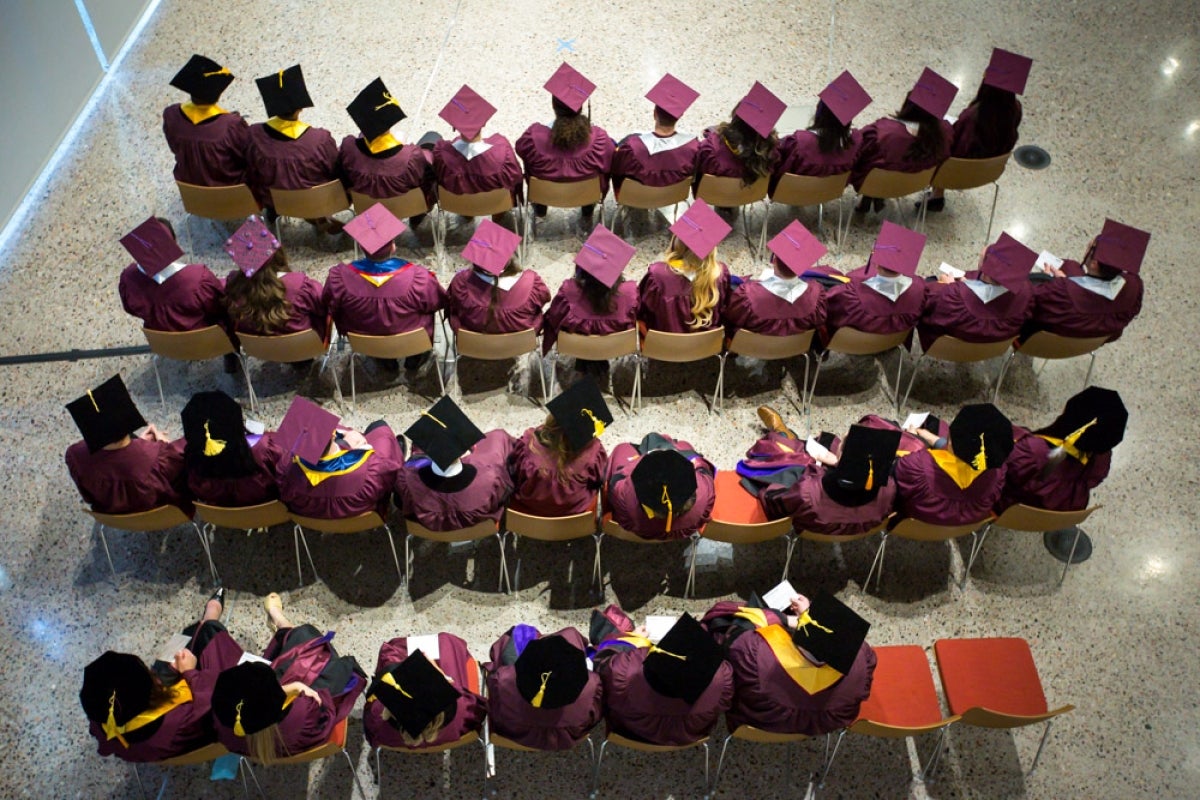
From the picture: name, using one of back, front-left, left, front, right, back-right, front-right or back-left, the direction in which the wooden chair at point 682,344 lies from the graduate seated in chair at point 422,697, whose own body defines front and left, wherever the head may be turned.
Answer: front-right

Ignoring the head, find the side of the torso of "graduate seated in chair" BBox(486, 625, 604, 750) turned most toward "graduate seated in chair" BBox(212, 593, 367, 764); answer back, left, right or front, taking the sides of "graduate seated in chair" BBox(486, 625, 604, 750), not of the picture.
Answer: left

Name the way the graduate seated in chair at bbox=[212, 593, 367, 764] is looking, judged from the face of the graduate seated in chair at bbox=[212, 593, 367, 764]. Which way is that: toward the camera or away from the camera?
away from the camera

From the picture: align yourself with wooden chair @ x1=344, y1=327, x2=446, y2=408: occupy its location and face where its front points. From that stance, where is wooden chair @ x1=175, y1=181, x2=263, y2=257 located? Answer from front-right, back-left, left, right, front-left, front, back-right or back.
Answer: front-left

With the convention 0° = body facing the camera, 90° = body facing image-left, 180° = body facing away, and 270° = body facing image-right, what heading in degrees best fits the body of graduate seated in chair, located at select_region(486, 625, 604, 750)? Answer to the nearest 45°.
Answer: approximately 180°

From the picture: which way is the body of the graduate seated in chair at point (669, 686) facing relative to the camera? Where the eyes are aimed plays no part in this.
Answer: away from the camera

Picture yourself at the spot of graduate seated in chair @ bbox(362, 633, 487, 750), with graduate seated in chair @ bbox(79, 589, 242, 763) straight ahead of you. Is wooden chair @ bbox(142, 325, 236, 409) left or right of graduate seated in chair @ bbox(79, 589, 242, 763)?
right

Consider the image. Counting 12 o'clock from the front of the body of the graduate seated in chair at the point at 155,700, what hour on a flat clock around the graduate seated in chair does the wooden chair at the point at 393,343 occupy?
The wooden chair is roughly at 12 o'clock from the graduate seated in chair.

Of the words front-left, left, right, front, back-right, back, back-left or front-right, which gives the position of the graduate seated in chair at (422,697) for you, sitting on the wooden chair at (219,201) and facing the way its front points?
back

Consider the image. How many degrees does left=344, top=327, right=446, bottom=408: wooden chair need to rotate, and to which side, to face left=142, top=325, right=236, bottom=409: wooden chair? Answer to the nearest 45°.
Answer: approximately 90° to its left

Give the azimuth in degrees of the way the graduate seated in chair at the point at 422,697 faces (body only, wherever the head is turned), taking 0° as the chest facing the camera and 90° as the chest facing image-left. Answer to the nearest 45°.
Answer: approximately 180°

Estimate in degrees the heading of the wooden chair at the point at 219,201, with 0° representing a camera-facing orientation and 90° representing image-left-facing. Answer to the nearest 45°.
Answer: approximately 180°

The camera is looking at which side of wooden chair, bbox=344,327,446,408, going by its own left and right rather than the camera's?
back
